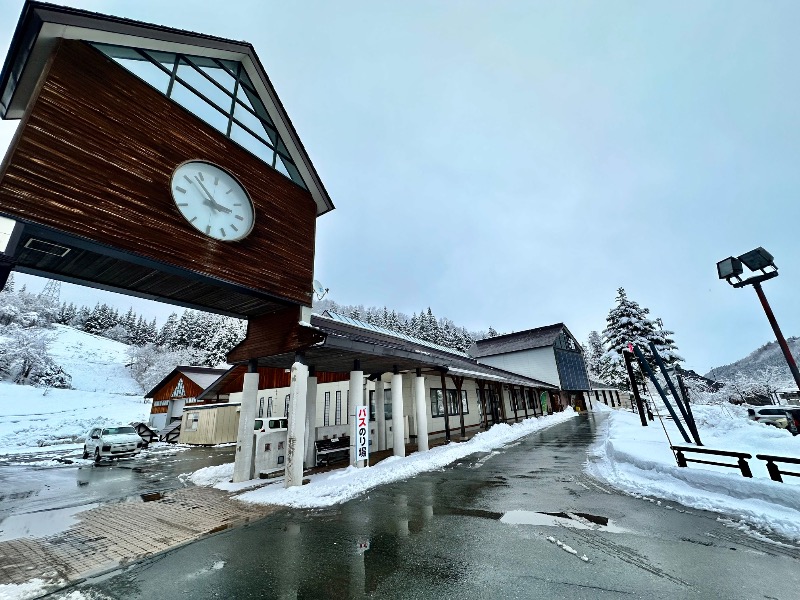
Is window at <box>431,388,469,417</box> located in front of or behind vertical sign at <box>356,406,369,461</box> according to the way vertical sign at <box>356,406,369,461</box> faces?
behind

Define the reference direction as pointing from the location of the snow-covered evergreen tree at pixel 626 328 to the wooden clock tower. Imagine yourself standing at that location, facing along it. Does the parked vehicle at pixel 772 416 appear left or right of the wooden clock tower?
left

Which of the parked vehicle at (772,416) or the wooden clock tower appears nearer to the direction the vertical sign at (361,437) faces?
the wooden clock tower

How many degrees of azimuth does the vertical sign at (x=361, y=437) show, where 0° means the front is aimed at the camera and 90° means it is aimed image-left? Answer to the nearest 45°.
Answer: approximately 0°

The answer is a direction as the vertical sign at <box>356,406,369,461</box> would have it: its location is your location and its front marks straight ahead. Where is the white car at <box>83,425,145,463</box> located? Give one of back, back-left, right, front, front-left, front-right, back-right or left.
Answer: back-right

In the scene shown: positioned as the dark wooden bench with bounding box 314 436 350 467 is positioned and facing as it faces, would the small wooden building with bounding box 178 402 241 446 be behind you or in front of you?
behind

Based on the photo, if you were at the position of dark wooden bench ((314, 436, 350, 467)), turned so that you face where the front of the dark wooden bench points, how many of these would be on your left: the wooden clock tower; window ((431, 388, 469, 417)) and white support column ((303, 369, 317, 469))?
1

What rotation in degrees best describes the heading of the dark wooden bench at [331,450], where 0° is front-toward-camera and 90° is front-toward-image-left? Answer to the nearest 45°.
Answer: approximately 315°

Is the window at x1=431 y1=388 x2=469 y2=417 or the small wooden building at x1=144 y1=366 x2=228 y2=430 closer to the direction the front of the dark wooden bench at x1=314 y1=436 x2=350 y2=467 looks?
the window

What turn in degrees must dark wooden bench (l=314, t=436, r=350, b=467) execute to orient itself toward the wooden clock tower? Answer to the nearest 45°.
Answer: approximately 90° to its right
